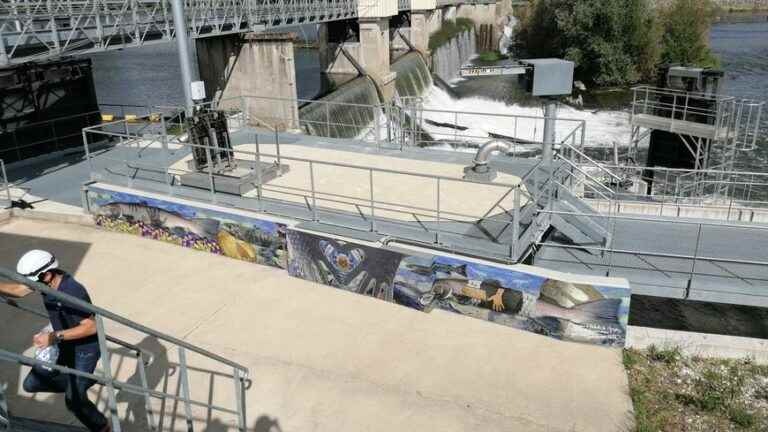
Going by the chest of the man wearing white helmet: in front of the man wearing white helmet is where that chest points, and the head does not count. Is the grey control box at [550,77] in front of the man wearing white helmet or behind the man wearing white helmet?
behind

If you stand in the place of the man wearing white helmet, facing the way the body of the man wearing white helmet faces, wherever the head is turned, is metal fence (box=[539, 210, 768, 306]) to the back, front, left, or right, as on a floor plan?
back

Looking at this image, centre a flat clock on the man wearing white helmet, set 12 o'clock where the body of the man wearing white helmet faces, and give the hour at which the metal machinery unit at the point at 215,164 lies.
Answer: The metal machinery unit is roughly at 4 o'clock from the man wearing white helmet.

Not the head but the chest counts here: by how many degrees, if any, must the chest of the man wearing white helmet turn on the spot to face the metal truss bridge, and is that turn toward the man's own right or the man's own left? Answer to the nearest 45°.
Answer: approximately 90° to the man's own right

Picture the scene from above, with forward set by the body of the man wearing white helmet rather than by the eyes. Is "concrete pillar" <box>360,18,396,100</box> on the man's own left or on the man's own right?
on the man's own right

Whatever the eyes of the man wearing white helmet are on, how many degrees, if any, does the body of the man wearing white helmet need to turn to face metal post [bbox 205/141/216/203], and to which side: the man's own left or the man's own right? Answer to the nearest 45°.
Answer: approximately 135° to the man's own right

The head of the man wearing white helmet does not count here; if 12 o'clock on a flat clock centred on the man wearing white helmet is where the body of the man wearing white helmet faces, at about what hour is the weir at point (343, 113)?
The weir is roughly at 4 o'clock from the man wearing white helmet.

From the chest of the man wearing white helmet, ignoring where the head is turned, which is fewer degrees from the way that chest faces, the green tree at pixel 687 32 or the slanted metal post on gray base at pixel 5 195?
the slanted metal post on gray base

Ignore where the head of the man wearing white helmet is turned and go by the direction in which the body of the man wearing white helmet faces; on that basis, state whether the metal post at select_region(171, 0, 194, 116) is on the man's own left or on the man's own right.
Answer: on the man's own right

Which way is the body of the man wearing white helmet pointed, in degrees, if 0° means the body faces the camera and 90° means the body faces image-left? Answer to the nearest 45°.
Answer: approximately 90°

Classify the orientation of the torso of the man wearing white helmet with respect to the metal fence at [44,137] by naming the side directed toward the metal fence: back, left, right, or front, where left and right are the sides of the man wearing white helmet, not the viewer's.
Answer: right
